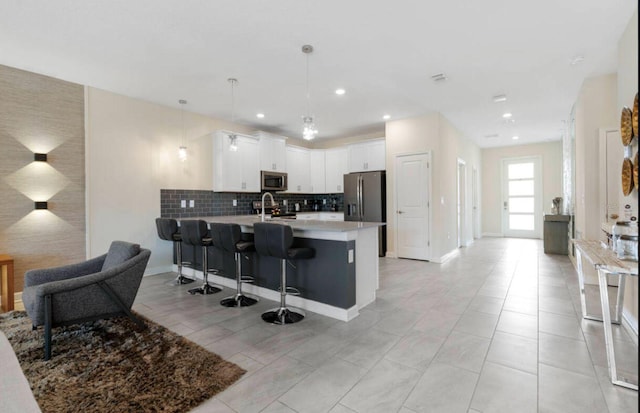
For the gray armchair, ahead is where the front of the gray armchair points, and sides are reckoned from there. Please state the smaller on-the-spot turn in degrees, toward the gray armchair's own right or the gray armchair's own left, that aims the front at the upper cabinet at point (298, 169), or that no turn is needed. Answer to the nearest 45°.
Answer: approximately 180°

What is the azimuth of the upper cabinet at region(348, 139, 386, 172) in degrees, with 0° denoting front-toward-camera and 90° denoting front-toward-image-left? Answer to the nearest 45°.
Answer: approximately 45°

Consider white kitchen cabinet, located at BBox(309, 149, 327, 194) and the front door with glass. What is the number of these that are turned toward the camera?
2

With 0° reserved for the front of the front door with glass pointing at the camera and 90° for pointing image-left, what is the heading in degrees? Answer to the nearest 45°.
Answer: approximately 0°

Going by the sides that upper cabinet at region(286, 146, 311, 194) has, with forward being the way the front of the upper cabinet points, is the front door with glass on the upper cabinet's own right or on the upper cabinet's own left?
on the upper cabinet's own left

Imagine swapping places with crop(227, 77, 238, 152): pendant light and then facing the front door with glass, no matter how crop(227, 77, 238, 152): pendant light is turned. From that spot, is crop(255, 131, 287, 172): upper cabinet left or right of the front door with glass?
left
